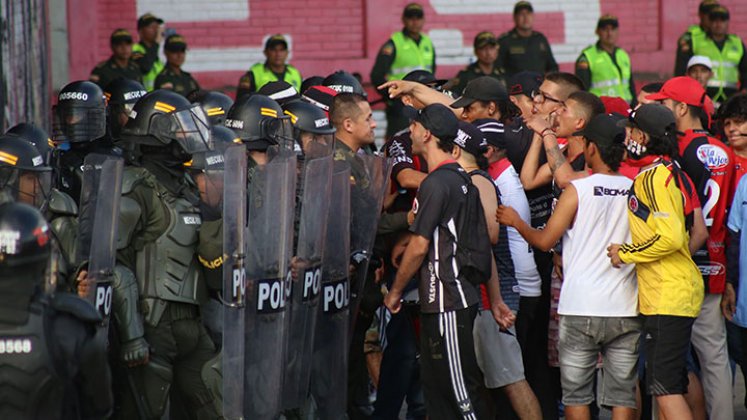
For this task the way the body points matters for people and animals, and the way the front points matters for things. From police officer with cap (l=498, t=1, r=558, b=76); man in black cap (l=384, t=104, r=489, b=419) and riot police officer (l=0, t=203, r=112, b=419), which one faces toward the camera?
the police officer with cap

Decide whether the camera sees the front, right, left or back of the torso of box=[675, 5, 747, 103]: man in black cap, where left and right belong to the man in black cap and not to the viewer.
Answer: front

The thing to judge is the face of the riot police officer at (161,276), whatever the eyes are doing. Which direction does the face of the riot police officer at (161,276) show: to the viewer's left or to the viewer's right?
to the viewer's right

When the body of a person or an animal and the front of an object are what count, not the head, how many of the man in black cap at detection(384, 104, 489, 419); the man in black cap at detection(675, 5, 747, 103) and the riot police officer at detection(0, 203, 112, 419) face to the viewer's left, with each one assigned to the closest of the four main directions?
1

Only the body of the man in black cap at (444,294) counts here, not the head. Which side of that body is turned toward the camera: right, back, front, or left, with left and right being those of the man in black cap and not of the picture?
left

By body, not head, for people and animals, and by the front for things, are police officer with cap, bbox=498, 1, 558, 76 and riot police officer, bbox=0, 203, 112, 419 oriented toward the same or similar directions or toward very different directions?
very different directions

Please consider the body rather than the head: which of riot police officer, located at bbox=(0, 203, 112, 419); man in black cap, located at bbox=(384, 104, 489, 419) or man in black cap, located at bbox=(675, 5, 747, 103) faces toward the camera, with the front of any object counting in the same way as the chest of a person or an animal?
man in black cap, located at bbox=(675, 5, 747, 103)

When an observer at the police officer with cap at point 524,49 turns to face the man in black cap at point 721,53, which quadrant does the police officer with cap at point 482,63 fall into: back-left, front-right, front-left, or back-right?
back-right

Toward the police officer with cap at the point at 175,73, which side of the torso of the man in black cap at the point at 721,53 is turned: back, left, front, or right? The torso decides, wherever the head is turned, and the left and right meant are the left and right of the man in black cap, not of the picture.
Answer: right

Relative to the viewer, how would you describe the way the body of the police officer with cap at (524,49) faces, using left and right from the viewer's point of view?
facing the viewer

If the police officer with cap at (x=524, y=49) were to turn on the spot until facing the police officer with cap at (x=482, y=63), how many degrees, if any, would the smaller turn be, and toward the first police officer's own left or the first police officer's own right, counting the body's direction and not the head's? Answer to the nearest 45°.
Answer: approximately 45° to the first police officer's own right

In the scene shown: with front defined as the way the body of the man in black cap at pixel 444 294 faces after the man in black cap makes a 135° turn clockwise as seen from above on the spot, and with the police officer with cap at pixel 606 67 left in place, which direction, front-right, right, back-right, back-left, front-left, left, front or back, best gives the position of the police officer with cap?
front-left

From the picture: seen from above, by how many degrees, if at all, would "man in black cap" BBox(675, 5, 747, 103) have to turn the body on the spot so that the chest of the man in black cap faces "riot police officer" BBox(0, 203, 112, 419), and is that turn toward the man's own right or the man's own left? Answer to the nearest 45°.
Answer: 0° — they already face them
